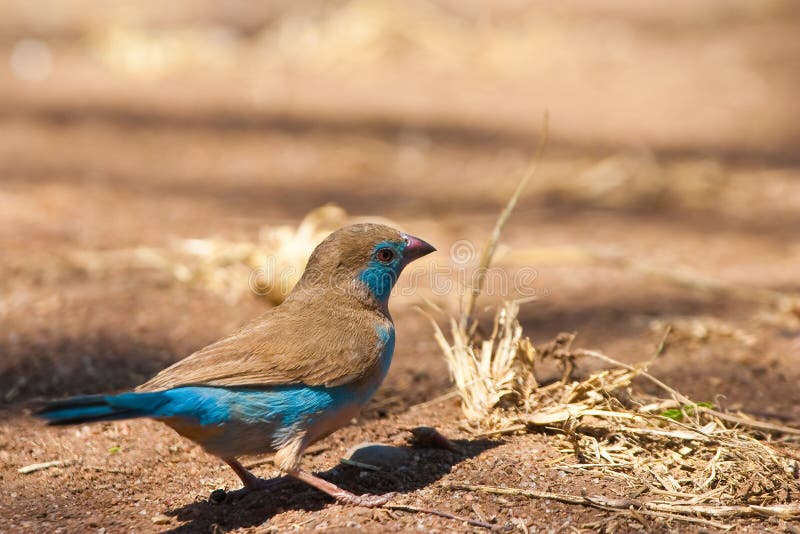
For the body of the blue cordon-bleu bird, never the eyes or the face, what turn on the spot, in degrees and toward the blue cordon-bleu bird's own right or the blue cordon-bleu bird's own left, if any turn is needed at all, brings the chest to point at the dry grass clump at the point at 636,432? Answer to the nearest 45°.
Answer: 0° — it already faces it

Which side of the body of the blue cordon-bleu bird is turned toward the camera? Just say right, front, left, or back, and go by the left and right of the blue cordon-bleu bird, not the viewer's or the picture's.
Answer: right

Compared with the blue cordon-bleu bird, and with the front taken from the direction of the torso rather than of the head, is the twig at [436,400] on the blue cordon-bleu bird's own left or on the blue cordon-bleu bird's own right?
on the blue cordon-bleu bird's own left

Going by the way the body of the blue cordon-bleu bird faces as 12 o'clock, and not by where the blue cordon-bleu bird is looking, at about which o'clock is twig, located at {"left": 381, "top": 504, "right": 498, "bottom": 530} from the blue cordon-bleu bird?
The twig is roughly at 1 o'clock from the blue cordon-bleu bird.

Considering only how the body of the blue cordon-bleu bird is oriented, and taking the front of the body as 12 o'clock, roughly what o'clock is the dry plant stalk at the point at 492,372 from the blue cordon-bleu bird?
The dry plant stalk is roughly at 11 o'clock from the blue cordon-bleu bird.
